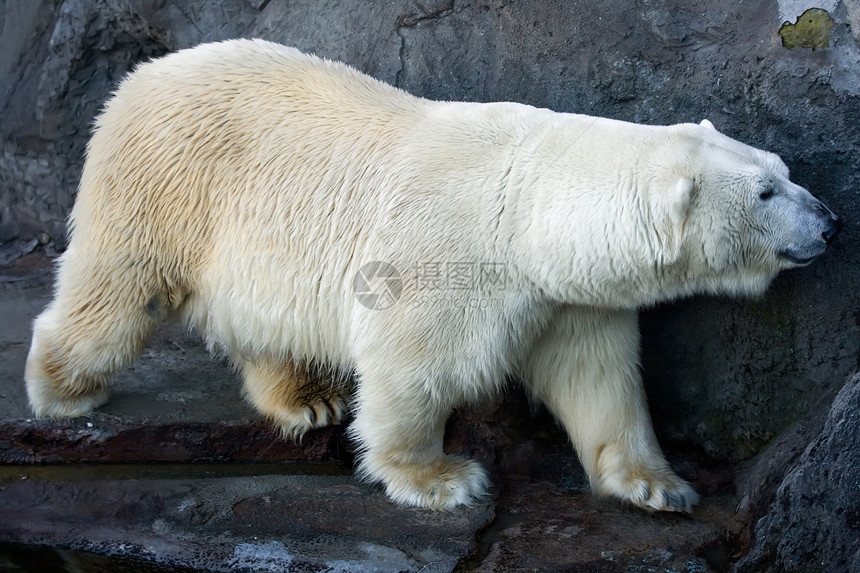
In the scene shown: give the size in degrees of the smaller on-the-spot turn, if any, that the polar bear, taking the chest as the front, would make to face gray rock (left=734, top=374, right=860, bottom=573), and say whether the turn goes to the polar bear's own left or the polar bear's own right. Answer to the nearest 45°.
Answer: approximately 45° to the polar bear's own right

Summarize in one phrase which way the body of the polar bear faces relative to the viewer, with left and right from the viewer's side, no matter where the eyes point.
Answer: facing to the right of the viewer
